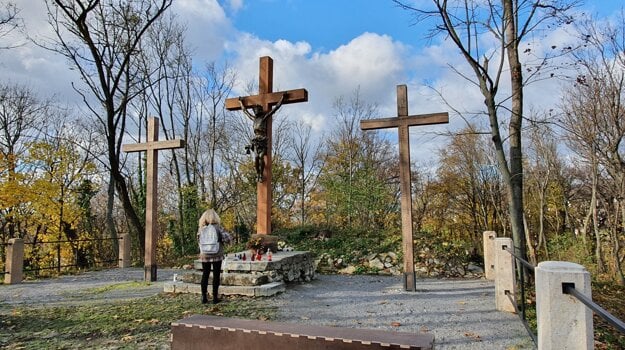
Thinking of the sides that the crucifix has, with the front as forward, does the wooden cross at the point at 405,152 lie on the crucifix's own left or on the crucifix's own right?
on the crucifix's own left

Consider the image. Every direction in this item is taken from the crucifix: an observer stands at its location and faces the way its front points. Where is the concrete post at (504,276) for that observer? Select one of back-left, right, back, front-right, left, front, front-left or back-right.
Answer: left

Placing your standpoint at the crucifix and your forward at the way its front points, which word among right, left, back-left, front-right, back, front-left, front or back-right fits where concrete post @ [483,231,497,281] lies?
back-left

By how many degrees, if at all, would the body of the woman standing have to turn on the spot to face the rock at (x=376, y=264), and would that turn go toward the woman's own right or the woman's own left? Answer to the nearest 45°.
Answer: approximately 45° to the woman's own right

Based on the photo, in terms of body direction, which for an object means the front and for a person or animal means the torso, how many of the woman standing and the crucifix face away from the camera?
1

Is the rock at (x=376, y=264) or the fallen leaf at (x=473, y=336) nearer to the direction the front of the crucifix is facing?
the fallen leaf

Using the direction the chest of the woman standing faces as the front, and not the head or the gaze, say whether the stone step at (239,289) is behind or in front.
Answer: in front

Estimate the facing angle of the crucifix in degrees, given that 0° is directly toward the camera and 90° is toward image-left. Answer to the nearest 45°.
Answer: approximately 45°

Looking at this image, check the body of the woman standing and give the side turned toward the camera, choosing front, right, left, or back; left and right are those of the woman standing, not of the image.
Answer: back

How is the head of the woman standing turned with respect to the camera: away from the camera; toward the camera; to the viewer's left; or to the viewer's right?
away from the camera

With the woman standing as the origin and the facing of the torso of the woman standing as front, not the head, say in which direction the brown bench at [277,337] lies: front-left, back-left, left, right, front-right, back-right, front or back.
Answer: back

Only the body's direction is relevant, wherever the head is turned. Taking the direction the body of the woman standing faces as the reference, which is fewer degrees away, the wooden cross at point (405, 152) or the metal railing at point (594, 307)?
the wooden cross

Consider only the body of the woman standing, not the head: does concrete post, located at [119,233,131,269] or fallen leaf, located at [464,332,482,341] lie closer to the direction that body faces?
the concrete post

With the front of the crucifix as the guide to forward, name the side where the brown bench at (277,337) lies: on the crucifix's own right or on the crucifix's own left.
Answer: on the crucifix's own left

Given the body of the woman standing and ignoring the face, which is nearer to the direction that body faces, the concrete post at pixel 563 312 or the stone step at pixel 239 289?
the stone step

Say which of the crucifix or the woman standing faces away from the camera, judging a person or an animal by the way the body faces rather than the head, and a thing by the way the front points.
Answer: the woman standing

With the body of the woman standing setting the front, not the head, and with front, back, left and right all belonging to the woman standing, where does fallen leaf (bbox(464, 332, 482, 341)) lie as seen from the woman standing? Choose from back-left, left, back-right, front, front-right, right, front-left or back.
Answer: back-right

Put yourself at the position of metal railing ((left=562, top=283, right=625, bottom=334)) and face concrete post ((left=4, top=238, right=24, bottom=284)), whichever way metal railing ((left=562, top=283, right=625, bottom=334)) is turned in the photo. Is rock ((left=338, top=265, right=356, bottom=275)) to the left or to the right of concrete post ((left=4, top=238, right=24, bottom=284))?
right

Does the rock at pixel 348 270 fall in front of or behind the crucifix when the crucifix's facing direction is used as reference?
behind
